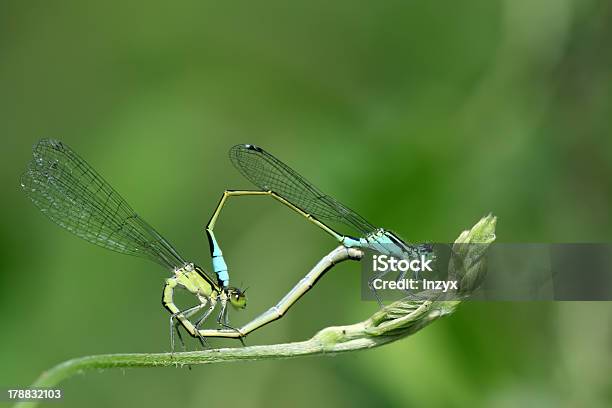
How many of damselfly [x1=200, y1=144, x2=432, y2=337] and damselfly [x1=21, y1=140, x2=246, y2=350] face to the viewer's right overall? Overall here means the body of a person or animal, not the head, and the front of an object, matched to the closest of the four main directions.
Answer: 2

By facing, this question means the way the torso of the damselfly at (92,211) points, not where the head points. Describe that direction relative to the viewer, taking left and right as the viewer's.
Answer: facing to the right of the viewer

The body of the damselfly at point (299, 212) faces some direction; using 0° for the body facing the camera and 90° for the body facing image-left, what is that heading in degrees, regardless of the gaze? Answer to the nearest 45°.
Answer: approximately 270°

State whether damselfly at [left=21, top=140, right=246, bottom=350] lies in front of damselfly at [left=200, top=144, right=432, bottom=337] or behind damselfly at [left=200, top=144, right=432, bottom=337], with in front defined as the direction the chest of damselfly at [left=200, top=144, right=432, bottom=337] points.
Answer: behind

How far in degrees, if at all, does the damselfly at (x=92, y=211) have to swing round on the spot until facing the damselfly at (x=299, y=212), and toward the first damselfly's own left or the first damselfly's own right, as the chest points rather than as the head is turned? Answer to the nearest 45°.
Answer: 0° — it already faces it
